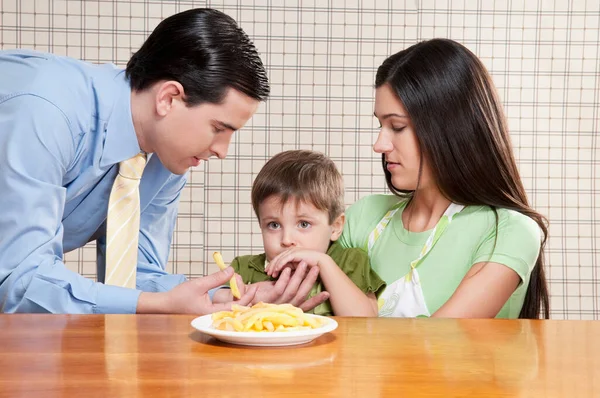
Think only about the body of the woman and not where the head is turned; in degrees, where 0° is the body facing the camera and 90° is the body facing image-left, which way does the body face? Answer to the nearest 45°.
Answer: approximately 45°
